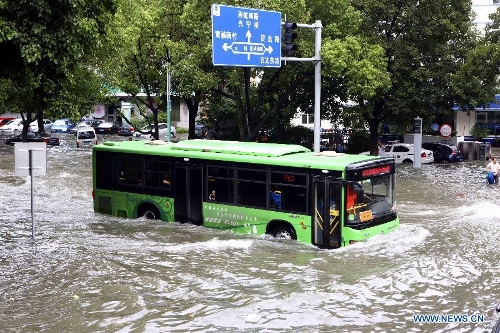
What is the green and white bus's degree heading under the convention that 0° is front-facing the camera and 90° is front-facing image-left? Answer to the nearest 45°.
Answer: approximately 315°

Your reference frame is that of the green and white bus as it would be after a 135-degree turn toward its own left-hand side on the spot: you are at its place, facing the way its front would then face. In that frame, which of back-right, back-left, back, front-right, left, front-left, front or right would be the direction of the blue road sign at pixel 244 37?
front

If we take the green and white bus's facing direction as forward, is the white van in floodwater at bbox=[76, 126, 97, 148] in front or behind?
behind

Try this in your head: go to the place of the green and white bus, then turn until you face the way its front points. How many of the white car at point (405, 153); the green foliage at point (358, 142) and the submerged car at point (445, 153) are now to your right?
0
